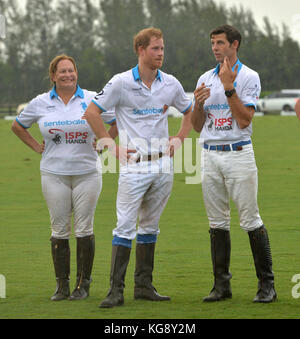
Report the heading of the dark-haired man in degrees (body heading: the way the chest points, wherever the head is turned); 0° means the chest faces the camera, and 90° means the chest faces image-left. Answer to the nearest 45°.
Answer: approximately 45°

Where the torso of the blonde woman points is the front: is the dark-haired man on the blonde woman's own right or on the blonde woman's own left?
on the blonde woman's own left

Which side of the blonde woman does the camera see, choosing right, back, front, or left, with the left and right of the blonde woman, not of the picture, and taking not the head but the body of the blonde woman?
front

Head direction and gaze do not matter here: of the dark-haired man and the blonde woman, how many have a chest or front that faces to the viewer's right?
0

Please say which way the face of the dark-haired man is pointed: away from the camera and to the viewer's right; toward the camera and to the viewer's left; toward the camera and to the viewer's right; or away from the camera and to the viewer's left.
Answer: toward the camera and to the viewer's left

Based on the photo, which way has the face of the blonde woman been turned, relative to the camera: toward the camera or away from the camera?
toward the camera

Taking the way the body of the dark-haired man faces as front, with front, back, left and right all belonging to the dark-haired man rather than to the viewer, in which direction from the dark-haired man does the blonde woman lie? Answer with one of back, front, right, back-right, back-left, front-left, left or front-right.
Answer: front-right
